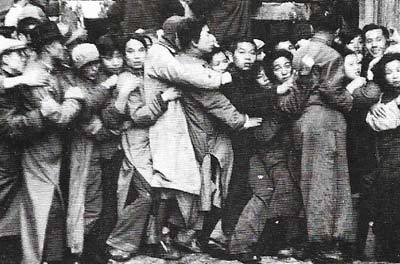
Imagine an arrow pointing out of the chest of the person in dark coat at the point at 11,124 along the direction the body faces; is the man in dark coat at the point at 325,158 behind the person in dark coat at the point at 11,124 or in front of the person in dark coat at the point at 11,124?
in front

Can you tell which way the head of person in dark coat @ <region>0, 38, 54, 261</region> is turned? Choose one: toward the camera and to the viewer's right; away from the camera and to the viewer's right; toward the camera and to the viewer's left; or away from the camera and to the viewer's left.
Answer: toward the camera and to the viewer's right

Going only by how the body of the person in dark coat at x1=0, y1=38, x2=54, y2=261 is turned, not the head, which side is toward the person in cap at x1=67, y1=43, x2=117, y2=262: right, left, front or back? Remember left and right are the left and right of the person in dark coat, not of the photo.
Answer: front

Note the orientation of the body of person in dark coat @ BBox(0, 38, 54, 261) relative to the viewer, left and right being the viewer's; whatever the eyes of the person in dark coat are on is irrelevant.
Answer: facing to the right of the viewer
